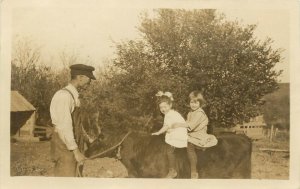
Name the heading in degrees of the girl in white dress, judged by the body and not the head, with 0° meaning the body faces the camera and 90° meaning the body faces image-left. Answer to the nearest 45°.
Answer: approximately 90°

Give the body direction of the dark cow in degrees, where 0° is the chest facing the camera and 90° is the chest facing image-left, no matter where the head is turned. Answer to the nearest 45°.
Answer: approximately 90°
